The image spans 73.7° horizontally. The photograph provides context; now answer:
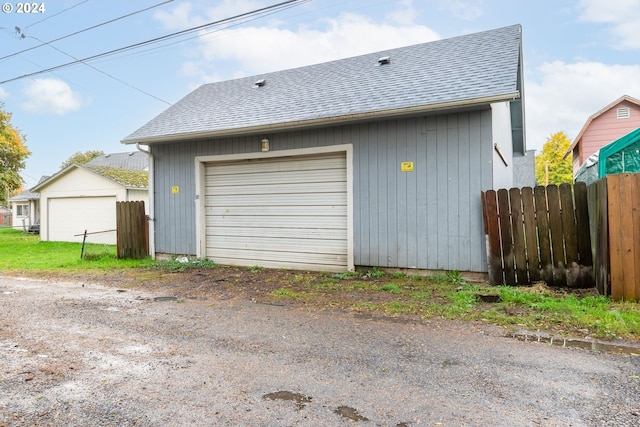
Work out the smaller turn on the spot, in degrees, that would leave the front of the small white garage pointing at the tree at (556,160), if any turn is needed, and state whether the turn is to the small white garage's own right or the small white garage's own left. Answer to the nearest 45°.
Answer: approximately 135° to the small white garage's own left

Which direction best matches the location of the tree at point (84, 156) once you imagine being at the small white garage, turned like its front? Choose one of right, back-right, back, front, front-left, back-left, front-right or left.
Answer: back-right

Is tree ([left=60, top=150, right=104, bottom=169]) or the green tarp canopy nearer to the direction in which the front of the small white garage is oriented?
the green tarp canopy

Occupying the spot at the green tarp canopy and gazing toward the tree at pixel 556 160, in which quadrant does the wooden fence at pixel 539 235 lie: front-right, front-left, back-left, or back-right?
back-left

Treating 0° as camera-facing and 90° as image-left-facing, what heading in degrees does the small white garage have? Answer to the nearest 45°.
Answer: approximately 45°

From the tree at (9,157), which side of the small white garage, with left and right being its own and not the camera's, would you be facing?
right

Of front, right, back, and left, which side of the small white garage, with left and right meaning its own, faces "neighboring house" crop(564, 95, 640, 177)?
left

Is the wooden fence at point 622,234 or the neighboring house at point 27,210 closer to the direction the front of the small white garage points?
the wooden fence

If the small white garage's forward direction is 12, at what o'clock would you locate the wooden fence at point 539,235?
The wooden fence is roughly at 10 o'clock from the small white garage.

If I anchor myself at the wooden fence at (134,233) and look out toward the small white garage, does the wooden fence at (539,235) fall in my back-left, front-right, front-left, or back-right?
back-right

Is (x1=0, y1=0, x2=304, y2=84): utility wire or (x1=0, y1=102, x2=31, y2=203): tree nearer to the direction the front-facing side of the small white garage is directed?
the utility wire

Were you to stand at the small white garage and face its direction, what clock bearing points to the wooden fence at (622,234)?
The wooden fence is roughly at 10 o'clock from the small white garage.

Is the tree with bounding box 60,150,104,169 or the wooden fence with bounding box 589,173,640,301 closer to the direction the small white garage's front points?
the wooden fence

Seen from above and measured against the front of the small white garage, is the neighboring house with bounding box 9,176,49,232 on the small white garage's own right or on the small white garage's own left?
on the small white garage's own right

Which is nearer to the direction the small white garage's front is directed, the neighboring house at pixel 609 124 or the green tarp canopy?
the green tarp canopy
